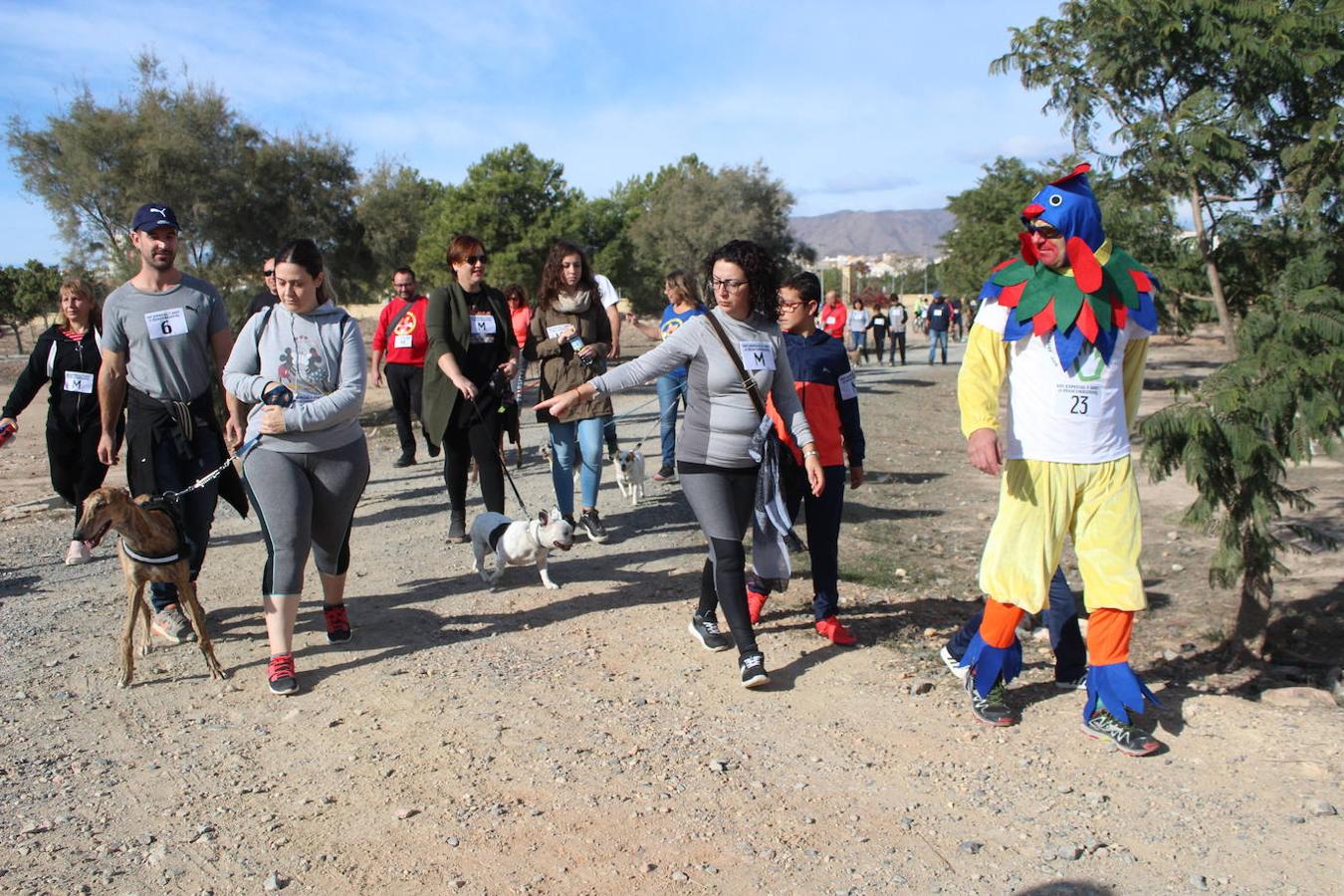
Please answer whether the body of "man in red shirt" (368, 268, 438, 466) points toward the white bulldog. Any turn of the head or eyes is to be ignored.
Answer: yes

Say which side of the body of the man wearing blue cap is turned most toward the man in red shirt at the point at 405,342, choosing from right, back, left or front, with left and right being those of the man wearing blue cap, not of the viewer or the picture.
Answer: back

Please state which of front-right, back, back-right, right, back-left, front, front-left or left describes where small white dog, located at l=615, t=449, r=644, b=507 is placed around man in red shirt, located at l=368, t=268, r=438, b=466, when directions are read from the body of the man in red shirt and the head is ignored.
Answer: front-left

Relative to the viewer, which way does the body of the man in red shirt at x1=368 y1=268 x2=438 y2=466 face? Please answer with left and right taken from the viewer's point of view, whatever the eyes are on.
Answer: facing the viewer

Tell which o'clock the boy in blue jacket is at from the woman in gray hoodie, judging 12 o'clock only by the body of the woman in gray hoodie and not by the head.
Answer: The boy in blue jacket is roughly at 9 o'clock from the woman in gray hoodie.

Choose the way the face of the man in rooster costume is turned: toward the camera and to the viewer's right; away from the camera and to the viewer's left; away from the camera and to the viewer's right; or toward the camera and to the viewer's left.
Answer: toward the camera and to the viewer's left

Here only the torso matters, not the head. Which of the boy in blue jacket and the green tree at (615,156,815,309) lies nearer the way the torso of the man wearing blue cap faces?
the boy in blue jacket

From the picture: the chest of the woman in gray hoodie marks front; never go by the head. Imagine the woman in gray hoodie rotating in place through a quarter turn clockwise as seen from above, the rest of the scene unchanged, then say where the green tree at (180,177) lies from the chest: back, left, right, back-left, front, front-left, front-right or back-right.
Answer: right

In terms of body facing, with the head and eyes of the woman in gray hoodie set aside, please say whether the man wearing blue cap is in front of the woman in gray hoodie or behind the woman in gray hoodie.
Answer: behind

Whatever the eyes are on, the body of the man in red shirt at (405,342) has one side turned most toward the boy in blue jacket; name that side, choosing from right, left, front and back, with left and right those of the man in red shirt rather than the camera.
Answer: front

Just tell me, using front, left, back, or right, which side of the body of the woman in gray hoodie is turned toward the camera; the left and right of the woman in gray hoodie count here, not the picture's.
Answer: front

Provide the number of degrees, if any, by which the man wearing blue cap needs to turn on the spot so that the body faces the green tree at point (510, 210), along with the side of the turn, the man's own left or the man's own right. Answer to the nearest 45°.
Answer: approximately 180°

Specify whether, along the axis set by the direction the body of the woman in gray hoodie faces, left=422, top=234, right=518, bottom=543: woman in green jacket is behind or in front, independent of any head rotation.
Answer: behind
